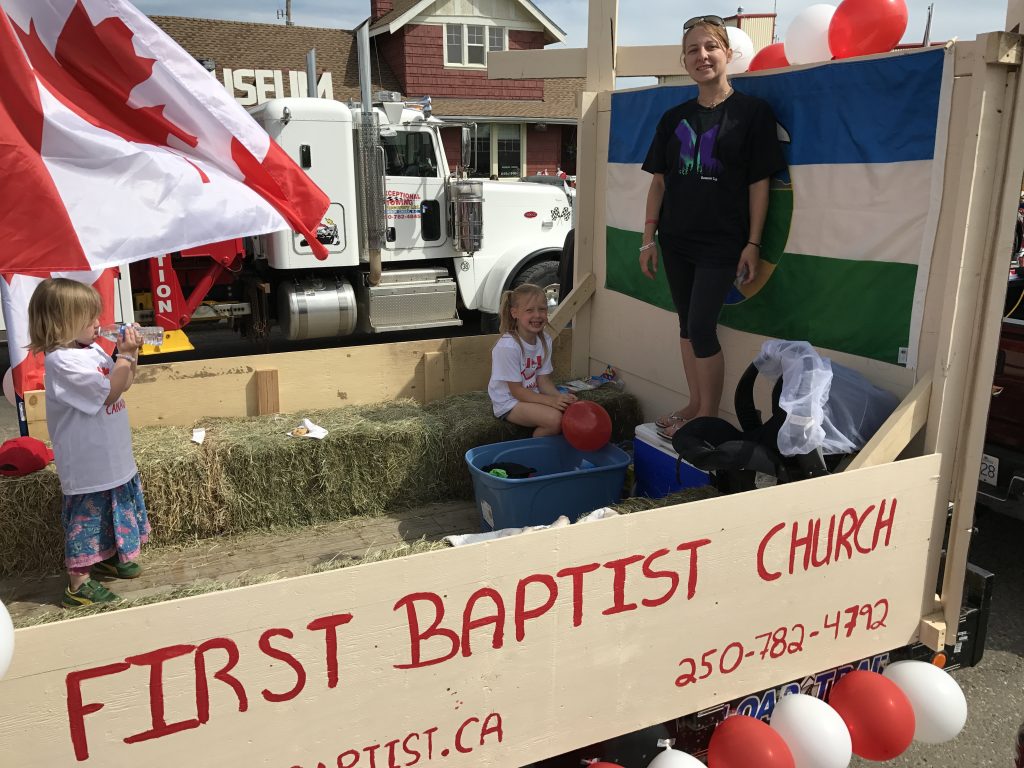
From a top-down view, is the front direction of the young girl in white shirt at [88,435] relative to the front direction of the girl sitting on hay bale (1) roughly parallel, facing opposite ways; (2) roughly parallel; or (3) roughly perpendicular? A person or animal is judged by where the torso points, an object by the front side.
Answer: roughly perpendicular

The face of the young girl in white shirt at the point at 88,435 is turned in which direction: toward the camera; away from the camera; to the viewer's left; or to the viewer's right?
to the viewer's right

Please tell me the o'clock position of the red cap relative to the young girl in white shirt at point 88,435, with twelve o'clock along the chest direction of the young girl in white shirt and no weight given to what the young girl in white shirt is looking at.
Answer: The red cap is roughly at 8 o'clock from the young girl in white shirt.

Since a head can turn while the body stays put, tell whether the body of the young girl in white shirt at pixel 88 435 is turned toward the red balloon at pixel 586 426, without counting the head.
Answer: yes

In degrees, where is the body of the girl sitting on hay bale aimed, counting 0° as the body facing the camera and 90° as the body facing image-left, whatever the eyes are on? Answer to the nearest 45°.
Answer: approximately 315°

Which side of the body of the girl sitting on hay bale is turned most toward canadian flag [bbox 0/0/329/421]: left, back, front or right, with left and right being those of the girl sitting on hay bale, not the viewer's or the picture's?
right

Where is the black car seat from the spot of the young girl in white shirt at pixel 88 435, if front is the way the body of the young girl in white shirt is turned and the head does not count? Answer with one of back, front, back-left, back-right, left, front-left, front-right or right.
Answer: front-right

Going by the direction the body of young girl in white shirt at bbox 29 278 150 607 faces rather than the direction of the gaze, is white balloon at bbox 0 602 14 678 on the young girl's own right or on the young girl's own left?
on the young girl's own right

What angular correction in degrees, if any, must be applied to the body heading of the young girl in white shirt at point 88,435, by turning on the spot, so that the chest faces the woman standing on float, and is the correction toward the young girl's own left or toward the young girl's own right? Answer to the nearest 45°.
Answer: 0° — they already face them

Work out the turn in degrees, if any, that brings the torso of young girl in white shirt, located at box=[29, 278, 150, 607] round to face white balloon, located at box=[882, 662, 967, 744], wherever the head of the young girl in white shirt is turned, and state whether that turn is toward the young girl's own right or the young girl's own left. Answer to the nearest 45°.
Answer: approximately 45° to the young girl's own right

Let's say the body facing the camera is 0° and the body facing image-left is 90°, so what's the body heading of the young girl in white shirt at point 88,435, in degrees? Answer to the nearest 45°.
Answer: approximately 270°
